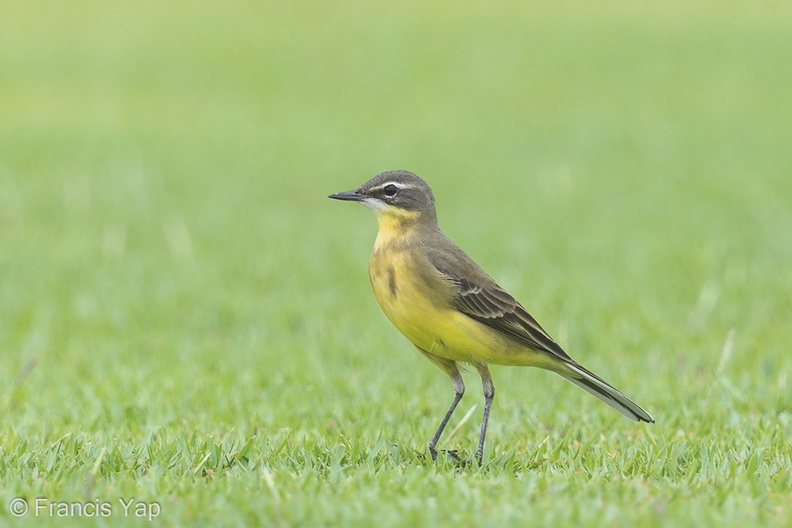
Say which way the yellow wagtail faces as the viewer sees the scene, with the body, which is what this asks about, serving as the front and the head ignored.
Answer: to the viewer's left
